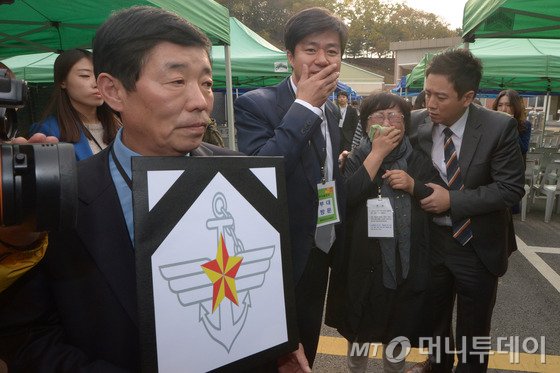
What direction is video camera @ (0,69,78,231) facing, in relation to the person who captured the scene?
facing to the right of the viewer

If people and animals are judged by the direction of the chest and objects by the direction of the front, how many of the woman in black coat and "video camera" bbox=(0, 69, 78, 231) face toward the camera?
1

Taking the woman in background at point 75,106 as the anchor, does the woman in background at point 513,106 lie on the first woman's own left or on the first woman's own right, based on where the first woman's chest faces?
on the first woman's own left

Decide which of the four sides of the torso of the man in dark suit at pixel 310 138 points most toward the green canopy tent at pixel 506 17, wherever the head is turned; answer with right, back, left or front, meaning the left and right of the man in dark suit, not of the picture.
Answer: left

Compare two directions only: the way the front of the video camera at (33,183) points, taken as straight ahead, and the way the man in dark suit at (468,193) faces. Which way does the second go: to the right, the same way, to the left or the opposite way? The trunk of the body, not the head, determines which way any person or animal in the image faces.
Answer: the opposite way

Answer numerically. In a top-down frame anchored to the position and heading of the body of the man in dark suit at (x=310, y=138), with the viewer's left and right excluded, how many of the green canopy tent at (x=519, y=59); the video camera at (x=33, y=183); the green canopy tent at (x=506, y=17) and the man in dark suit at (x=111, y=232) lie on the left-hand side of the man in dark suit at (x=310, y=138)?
2

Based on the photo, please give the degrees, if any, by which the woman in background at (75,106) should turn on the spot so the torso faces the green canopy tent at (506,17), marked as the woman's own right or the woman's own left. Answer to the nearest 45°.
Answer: approximately 45° to the woman's own left

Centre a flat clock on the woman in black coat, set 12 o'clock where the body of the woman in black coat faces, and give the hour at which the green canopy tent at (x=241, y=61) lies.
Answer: The green canopy tent is roughly at 5 o'clock from the woman in black coat.

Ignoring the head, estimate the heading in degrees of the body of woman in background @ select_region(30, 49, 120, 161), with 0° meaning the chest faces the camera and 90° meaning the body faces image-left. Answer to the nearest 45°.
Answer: approximately 315°
